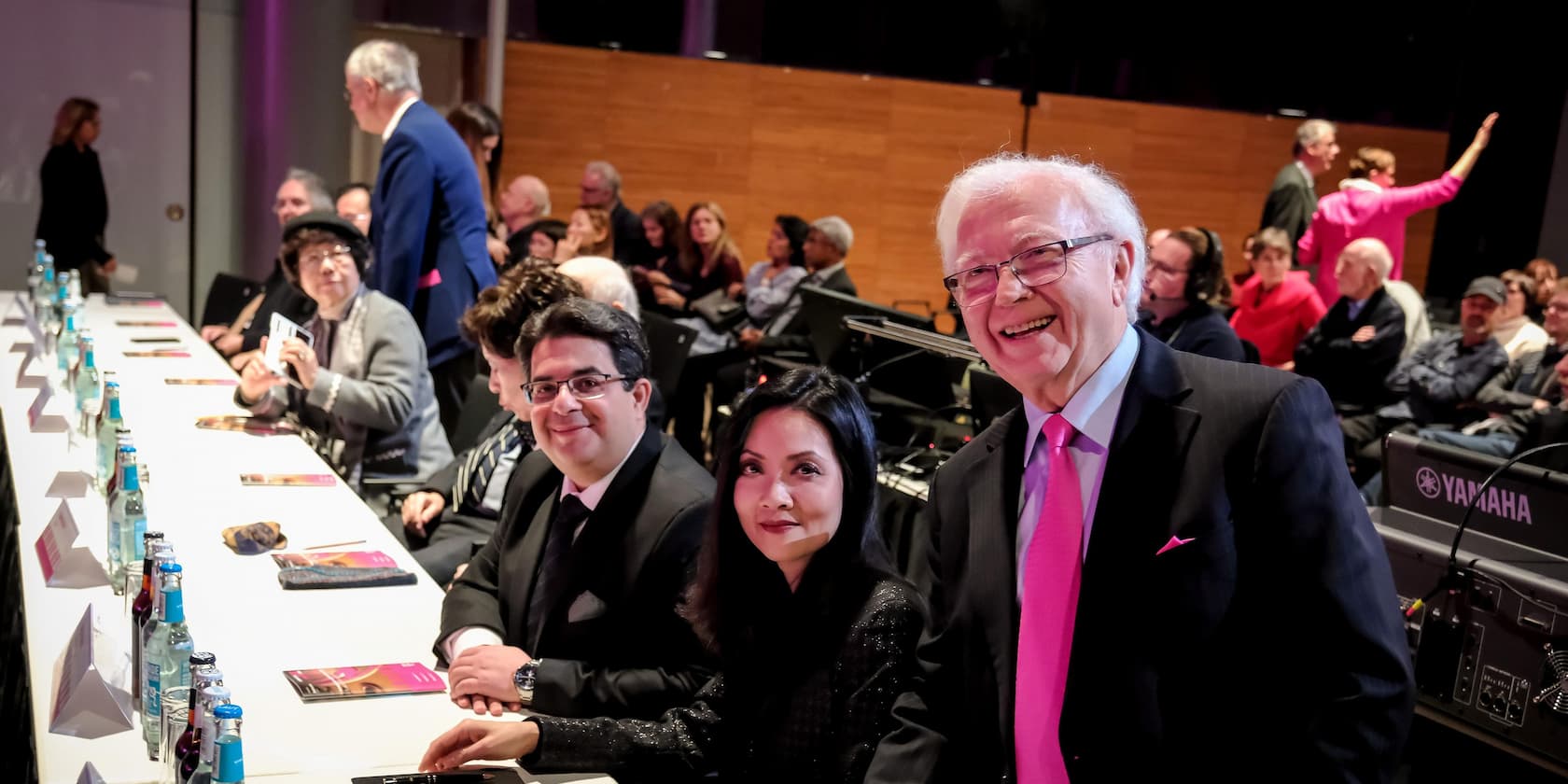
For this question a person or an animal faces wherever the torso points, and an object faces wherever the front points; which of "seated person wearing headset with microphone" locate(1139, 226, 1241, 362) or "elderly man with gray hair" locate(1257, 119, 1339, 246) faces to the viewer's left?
the seated person wearing headset with microphone

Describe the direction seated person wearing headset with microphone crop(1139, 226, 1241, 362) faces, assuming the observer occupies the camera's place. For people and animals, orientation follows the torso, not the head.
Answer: facing to the left of the viewer

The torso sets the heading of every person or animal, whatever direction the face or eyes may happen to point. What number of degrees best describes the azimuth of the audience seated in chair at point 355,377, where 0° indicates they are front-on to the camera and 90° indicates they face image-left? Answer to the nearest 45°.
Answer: approximately 45°

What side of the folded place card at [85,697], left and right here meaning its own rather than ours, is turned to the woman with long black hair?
back

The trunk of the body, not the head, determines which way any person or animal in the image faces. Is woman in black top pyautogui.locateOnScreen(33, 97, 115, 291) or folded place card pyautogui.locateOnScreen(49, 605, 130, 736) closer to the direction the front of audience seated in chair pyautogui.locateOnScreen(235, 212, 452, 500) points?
the folded place card

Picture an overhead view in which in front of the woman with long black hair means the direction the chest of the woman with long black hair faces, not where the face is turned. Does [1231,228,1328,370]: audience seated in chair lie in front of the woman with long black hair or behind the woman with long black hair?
behind

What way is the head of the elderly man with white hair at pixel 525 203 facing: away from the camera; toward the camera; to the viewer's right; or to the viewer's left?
to the viewer's left

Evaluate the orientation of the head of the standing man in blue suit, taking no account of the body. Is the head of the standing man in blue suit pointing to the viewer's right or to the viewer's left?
to the viewer's left

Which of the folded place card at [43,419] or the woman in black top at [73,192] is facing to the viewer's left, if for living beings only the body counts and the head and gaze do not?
the folded place card

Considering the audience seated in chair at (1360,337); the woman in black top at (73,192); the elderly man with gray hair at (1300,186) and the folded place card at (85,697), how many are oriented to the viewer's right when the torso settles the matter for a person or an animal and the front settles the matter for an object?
2

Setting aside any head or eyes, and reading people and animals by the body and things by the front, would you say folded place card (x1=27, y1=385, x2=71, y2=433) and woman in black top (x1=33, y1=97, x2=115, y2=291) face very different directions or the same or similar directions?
very different directions

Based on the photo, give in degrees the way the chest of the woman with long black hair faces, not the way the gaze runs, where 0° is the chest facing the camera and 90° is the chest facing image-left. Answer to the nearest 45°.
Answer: approximately 45°

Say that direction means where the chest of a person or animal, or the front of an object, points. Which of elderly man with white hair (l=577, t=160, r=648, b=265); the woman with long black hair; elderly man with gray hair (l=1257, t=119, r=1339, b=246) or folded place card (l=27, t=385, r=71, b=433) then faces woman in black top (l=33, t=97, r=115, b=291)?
elderly man with white hair (l=577, t=160, r=648, b=265)

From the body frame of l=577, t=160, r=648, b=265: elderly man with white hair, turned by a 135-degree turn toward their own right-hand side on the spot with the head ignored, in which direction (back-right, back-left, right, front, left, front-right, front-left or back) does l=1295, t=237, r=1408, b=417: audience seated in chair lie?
right
